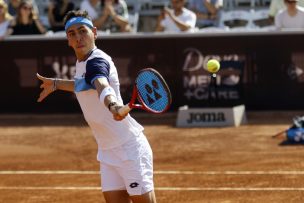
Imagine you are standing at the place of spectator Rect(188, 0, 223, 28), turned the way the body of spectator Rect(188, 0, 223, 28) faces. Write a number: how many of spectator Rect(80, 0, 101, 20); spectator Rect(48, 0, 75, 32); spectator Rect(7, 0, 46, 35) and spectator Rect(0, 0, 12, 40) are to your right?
4

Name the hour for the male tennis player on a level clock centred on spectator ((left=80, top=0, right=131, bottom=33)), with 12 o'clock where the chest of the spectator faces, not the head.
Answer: The male tennis player is roughly at 12 o'clock from the spectator.

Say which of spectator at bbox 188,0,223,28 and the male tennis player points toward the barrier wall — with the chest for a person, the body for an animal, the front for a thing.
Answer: the spectator

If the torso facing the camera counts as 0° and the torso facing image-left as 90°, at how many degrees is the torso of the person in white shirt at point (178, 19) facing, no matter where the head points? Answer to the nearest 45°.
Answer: approximately 0°

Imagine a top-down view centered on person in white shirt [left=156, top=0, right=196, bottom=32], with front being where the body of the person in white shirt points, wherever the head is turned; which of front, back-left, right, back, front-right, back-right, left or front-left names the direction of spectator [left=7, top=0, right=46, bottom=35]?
right

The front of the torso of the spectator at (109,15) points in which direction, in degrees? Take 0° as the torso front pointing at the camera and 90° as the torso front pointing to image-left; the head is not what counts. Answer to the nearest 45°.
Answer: approximately 0°

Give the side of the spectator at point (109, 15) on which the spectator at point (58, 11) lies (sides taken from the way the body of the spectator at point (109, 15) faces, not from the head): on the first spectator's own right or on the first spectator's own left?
on the first spectator's own right

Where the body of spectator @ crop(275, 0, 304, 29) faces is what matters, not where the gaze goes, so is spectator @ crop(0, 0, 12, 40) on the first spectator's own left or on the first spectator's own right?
on the first spectator's own right

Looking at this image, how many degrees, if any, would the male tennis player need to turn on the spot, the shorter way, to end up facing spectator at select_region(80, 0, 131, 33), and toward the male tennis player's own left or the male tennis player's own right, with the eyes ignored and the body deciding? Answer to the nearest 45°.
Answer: approximately 135° to the male tennis player's own right
